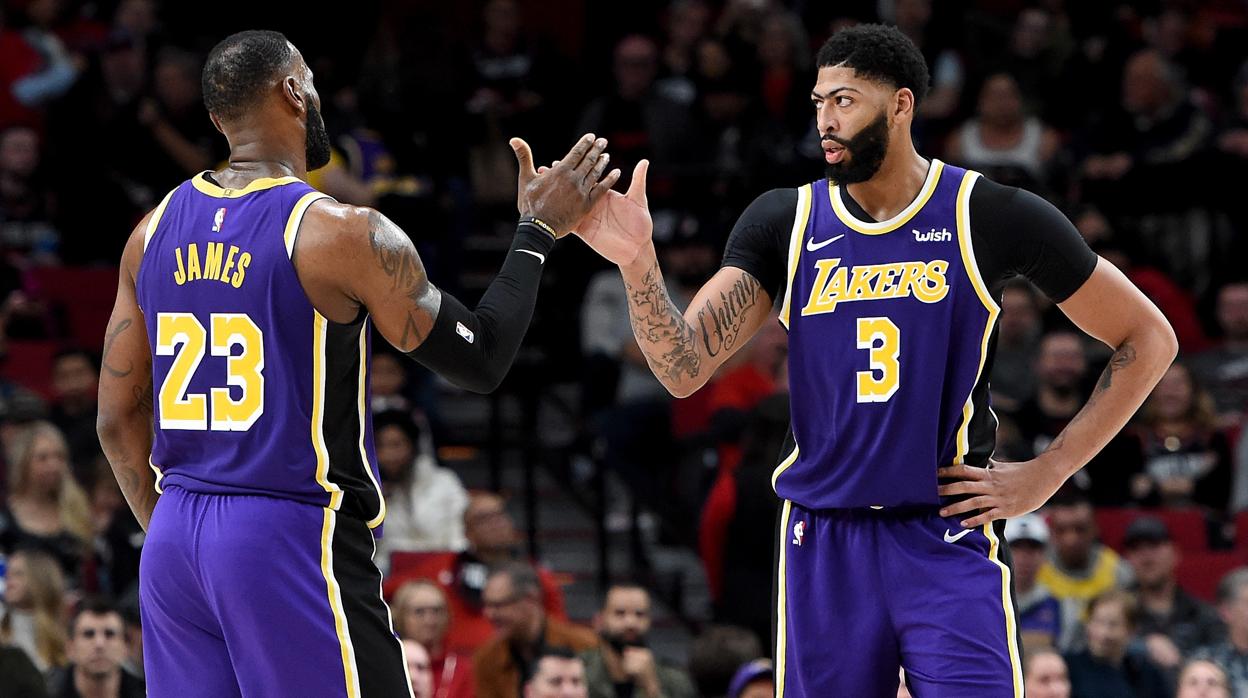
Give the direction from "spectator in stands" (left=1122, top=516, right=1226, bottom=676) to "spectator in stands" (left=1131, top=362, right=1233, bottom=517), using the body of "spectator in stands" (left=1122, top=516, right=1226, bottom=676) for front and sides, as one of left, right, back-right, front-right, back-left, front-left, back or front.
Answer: back-right

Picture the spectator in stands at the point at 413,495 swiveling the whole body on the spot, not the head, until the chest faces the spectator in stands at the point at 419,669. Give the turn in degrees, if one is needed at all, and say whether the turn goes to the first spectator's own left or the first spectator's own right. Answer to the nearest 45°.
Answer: approximately 45° to the first spectator's own left

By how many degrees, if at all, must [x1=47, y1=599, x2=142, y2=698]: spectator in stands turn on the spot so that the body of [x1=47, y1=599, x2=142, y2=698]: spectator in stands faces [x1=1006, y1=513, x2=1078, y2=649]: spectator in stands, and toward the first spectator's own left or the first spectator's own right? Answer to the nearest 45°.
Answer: approximately 90° to the first spectator's own left

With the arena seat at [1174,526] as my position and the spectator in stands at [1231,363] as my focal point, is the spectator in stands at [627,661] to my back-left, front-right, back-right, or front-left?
back-left

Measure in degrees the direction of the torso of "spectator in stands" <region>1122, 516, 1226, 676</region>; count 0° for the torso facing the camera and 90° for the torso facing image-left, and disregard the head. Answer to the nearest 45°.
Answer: approximately 45°
